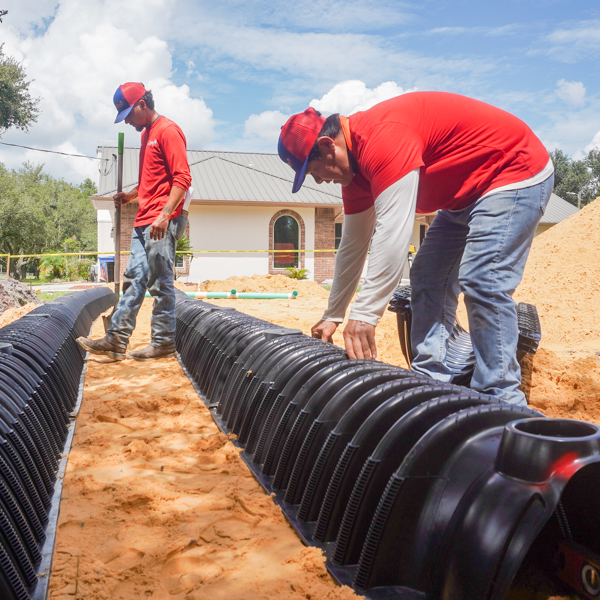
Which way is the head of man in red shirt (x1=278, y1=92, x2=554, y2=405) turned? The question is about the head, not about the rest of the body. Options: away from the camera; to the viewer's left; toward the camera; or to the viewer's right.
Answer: to the viewer's left

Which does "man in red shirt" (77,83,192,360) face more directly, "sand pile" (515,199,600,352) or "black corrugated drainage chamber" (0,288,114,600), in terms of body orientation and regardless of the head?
the black corrugated drainage chamber

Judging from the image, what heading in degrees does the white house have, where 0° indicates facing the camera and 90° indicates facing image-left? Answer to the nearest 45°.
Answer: approximately 0°

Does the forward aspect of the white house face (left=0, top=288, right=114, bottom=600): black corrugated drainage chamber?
yes
